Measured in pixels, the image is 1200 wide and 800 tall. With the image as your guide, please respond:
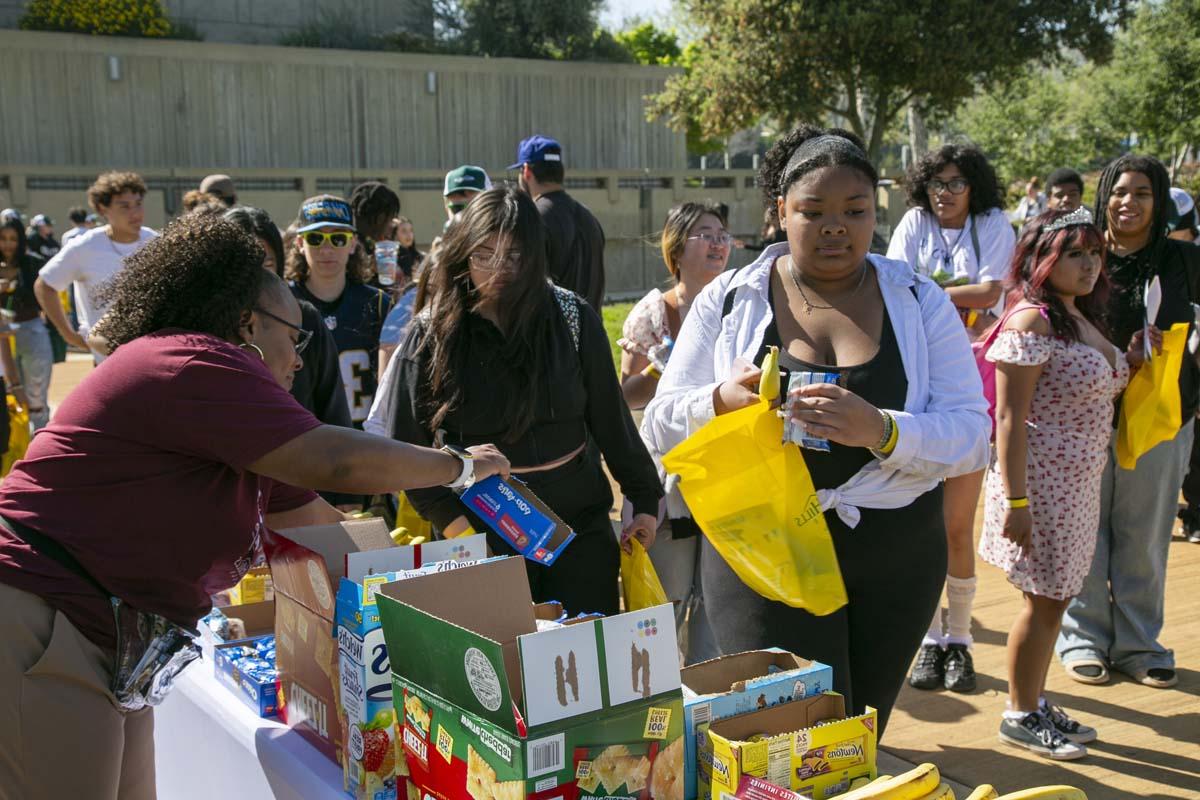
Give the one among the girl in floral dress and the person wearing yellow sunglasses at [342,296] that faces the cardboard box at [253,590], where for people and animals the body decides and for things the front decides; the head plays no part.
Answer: the person wearing yellow sunglasses

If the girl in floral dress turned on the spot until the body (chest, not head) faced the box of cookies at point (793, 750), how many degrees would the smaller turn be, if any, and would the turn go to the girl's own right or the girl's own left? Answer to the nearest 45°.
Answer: approximately 45° to the girl's own right

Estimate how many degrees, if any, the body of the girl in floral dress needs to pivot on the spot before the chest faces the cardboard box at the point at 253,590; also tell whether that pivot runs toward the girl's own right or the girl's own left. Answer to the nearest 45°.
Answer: approximately 90° to the girl's own right

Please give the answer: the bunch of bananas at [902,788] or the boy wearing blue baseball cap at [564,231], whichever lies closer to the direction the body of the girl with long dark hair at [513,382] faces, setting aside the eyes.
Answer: the bunch of bananas

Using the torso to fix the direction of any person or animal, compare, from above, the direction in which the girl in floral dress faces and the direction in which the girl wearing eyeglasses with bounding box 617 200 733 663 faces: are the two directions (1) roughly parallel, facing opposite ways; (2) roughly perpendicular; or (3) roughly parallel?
roughly parallel

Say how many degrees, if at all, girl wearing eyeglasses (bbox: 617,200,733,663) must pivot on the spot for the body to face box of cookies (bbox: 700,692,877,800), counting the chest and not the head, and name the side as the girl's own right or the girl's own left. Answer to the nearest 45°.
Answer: approximately 45° to the girl's own right

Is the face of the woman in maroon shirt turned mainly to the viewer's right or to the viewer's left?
to the viewer's right

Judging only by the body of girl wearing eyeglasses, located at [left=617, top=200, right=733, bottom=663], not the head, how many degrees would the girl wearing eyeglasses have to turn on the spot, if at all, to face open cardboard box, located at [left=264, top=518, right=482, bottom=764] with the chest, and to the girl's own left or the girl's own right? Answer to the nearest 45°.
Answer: approximately 45° to the girl's own right

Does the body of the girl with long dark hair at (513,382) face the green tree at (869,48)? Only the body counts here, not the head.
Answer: no

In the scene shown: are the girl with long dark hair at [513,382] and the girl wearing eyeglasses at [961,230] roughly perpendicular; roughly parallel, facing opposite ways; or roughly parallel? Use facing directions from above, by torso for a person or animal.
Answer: roughly parallel

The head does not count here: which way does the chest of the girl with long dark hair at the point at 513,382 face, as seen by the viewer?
toward the camera

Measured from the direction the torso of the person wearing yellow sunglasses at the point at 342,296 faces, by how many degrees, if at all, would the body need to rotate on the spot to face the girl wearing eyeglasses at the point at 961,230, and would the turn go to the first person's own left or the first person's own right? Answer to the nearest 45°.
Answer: approximately 90° to the first person's own left

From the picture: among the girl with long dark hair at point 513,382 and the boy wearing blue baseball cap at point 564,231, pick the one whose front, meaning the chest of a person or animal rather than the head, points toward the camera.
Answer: the girl with long dark hair

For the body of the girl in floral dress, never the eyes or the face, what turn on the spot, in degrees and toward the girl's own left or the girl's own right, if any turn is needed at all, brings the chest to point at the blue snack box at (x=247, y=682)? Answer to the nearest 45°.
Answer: approximately 90° to the girl's own right

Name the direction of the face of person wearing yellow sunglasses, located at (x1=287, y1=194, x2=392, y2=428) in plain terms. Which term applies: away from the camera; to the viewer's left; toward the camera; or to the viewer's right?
toward the camera

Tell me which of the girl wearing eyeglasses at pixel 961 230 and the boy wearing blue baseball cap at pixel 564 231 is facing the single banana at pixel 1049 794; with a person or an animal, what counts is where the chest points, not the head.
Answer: the girl wearing eyeglasses

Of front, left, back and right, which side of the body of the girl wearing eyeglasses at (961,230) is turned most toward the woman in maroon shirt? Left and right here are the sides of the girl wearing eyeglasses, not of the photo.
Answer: front

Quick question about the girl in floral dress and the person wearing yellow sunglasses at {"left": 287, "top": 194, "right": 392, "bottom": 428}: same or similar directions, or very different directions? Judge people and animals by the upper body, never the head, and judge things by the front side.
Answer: same or similar directions

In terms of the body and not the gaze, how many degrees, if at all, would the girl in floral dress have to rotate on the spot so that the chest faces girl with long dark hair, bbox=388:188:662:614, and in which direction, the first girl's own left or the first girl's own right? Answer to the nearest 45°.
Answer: approximately 90° to the first girl's own right

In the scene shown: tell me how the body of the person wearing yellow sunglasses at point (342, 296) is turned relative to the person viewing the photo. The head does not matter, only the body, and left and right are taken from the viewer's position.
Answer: facing the viewer
